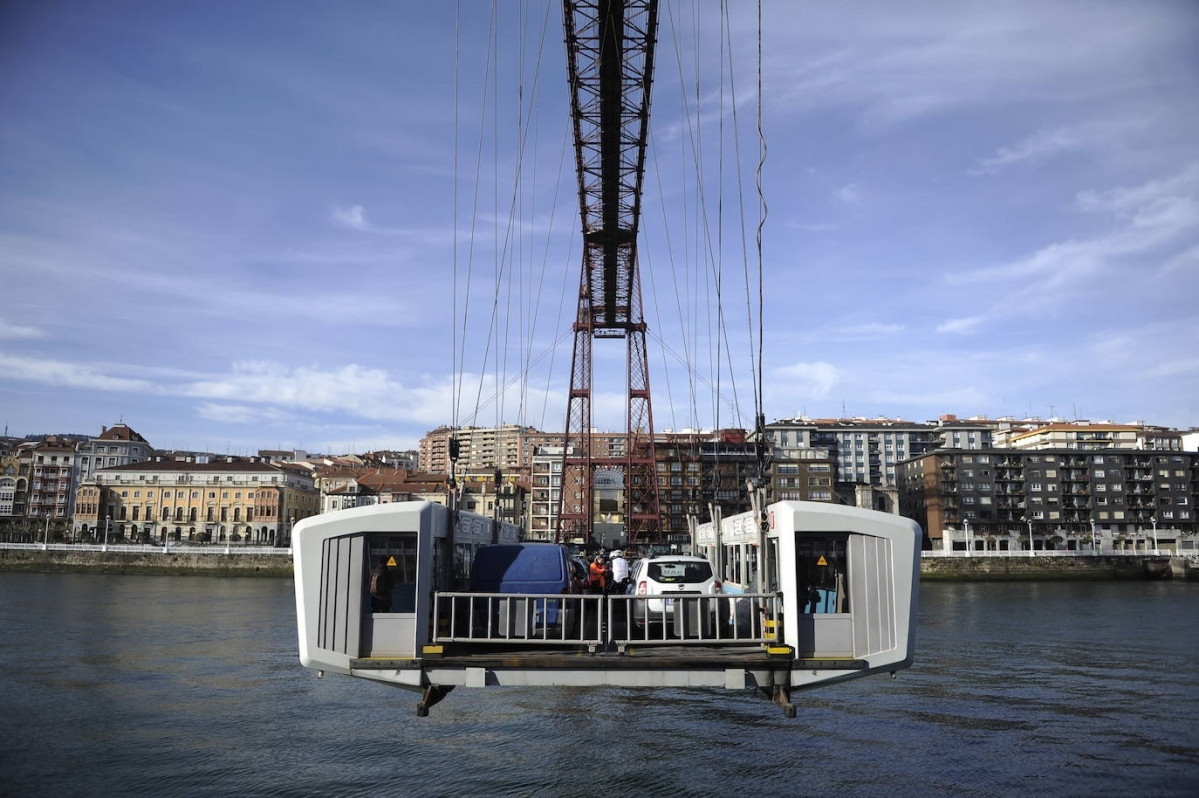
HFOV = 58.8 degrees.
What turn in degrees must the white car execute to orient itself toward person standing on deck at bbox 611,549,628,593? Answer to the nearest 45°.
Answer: approximately 90° to its left

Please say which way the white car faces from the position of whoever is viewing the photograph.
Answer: facing away from the viewer

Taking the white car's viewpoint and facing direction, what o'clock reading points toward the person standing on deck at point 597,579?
The person standing on deck is roughly at 9 o'clock from the white car.
